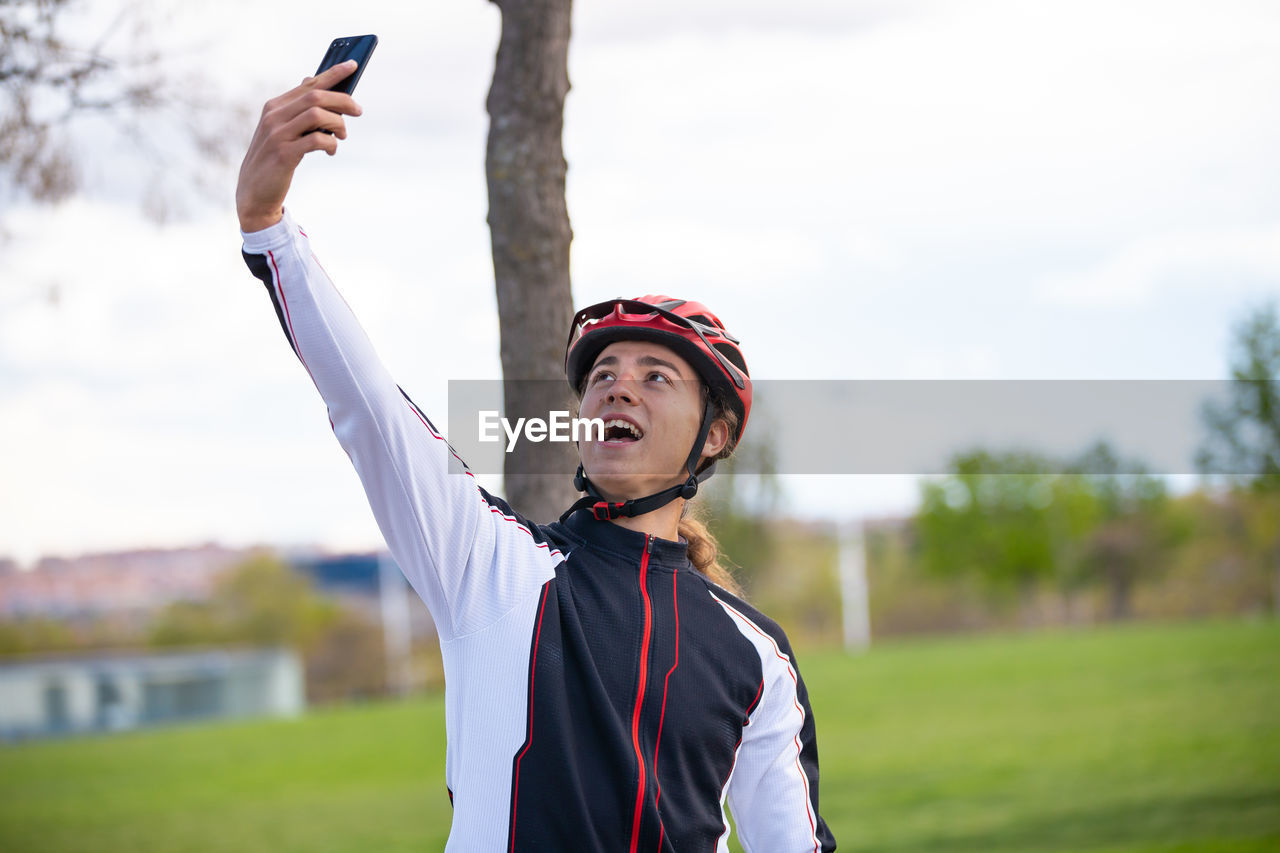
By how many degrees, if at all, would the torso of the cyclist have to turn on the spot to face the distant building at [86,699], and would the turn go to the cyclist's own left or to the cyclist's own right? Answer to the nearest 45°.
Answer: approximately 180°

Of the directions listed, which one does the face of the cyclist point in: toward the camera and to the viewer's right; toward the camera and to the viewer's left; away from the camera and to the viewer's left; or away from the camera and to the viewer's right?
toward the camera and to the viewer's left

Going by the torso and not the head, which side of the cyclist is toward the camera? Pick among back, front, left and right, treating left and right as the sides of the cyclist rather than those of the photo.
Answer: front
